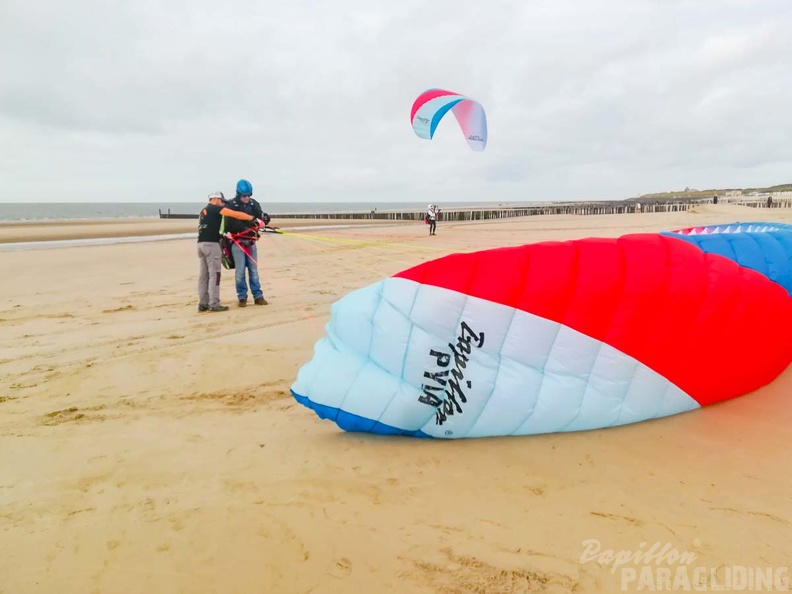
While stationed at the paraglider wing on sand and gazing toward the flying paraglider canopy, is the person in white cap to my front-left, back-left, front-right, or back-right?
front-left

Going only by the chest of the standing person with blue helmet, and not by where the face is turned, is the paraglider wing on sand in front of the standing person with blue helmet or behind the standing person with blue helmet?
in front

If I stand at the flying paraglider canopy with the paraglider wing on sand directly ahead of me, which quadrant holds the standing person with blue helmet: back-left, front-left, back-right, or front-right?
front-right

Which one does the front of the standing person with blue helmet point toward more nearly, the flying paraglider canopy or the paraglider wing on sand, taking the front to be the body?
the paraglider wing on sand

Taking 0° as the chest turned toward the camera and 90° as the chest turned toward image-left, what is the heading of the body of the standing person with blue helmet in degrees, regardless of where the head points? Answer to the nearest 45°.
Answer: approximately 315°

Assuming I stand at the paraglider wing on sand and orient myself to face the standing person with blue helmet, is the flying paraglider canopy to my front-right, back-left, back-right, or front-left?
front-right

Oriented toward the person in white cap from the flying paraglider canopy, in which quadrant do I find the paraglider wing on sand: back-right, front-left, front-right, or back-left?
front-left

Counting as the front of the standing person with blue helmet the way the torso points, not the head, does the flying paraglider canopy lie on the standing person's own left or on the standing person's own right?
on the standing person's own left
